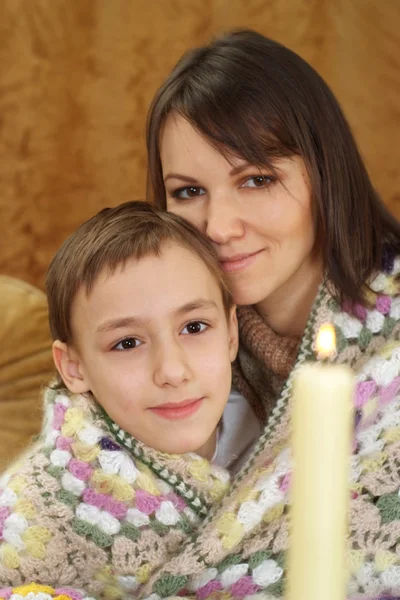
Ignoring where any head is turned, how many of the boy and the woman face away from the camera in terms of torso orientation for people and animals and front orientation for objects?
0
